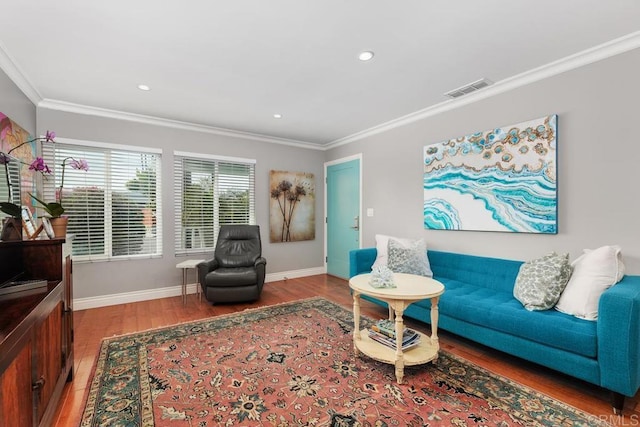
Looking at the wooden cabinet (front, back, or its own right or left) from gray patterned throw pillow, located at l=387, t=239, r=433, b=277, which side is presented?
front

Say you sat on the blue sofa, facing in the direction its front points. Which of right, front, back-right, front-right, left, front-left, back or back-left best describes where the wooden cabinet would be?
front

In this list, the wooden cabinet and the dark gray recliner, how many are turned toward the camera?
1

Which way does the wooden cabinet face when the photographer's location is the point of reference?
facing to the right of the viewer

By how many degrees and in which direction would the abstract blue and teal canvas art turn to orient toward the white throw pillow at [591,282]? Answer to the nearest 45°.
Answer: approximately 90° to its left

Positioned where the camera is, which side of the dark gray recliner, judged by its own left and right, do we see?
front

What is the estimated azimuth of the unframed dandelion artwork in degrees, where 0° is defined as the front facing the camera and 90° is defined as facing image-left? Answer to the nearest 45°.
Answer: approximately 315°

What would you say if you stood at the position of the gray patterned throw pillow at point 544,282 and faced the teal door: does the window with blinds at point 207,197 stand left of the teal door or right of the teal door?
left

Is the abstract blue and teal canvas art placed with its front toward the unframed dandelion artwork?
no

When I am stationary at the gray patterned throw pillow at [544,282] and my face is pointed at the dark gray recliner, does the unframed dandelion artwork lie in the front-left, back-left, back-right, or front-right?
front-right

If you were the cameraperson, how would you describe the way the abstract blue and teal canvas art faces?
facing the viewer and to the left of the viewer

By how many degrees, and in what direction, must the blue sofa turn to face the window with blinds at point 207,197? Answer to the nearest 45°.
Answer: approximately 45° to its right
